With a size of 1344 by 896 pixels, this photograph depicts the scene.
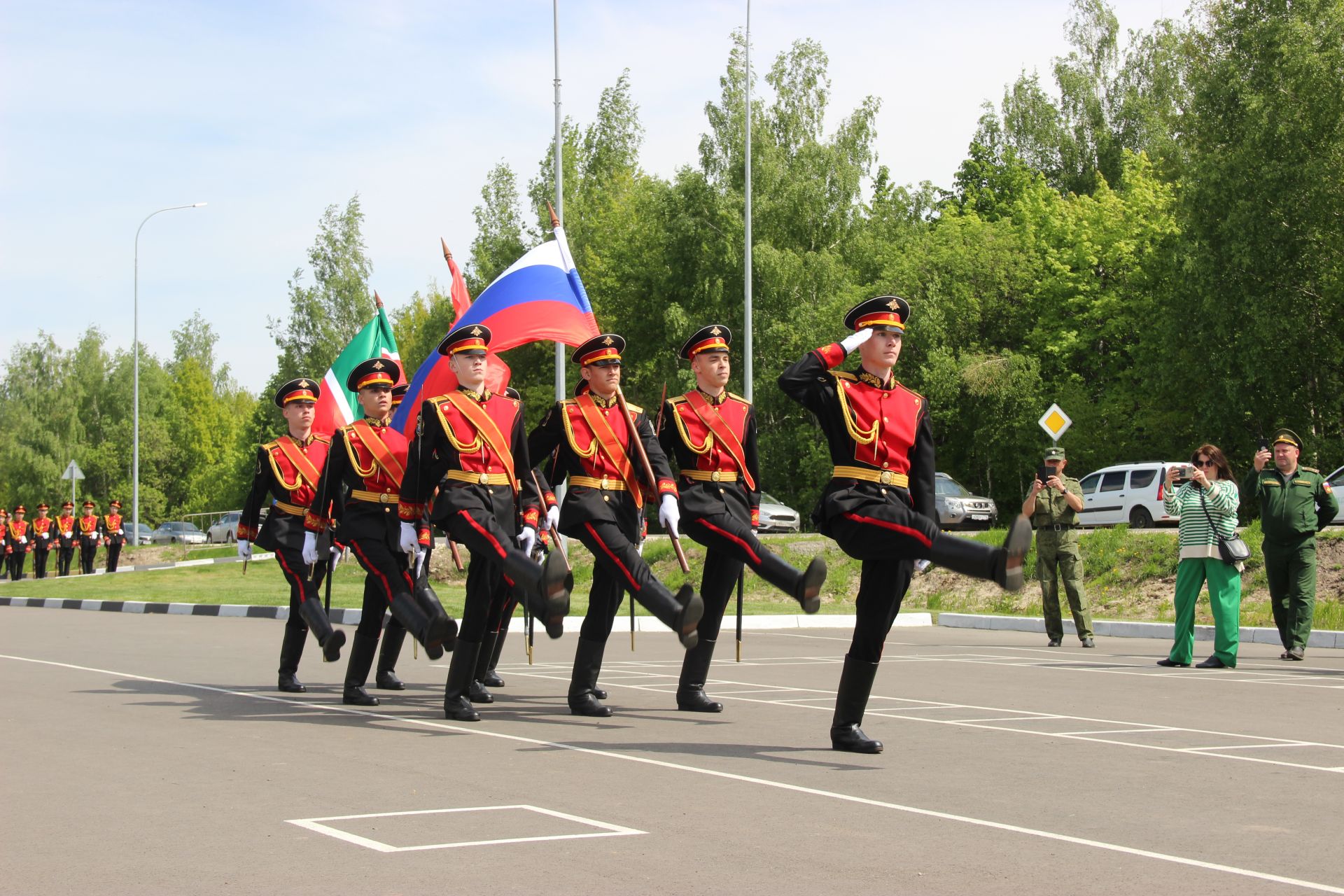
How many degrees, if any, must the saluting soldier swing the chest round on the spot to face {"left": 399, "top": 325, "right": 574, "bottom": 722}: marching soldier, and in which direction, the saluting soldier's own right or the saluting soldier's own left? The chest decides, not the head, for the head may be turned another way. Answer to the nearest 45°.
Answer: approximately 180°

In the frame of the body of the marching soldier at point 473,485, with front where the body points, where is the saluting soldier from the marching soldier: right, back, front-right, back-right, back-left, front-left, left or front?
front

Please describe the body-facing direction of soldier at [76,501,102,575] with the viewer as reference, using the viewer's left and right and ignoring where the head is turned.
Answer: facing the viewer

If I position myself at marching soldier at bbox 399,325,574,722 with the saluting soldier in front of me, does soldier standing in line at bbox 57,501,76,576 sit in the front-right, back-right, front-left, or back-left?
back-left

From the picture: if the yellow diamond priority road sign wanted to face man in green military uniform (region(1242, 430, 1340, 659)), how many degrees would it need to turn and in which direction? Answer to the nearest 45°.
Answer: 0° — it already faces them

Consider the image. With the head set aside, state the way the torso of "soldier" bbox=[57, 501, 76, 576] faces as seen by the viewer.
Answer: toward the camera

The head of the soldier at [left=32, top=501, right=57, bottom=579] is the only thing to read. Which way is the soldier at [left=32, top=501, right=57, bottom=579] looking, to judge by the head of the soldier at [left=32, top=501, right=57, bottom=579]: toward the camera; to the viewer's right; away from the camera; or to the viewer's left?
toward the camera

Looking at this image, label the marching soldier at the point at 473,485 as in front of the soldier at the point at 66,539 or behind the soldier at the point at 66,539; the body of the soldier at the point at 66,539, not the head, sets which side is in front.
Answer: in front

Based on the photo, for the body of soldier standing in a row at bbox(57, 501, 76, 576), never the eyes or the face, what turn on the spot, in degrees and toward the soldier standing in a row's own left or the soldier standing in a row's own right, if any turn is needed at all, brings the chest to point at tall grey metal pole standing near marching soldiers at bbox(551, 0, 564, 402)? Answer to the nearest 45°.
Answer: approximately 45° to the soldier standing in a row's own left

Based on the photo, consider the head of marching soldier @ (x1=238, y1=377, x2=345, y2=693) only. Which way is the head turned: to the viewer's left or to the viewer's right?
to the viewer's right

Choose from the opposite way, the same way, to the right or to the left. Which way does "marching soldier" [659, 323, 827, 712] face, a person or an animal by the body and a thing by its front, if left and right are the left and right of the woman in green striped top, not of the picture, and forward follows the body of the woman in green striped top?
to the left

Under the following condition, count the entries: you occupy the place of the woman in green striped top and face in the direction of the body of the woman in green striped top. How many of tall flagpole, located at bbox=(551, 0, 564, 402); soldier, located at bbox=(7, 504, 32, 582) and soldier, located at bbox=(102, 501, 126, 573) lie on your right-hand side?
3

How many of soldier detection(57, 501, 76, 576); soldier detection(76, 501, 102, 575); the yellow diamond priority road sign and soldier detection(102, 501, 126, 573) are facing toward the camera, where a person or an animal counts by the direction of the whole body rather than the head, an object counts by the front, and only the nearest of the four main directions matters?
4

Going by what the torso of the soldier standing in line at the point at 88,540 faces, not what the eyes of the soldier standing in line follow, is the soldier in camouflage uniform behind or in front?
in front

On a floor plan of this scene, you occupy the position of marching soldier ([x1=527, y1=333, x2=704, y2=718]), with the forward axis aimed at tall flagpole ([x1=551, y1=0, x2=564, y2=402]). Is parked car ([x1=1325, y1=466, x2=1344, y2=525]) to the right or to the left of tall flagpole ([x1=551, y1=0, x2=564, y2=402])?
right

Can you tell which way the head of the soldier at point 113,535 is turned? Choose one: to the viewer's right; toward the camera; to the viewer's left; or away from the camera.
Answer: toward the camera

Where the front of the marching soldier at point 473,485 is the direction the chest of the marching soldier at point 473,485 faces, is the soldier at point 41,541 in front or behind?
behind

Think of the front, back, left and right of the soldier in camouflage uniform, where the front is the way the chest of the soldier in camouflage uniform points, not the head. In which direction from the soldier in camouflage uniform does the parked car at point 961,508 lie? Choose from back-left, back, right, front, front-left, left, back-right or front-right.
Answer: back

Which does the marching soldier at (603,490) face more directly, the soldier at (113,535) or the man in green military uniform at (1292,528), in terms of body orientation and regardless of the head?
the man in green military uniform

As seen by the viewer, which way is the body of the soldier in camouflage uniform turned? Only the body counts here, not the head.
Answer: toward the camera
